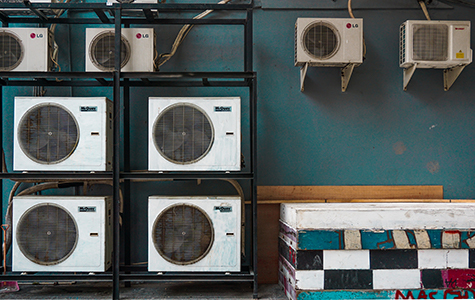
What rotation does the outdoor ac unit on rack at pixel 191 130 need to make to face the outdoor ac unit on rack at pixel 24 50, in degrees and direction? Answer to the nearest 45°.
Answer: approximately 90° to its right

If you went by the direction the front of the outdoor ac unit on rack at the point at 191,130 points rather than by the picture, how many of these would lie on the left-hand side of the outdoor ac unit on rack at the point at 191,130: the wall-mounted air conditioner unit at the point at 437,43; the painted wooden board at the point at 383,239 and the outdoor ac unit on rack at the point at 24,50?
2

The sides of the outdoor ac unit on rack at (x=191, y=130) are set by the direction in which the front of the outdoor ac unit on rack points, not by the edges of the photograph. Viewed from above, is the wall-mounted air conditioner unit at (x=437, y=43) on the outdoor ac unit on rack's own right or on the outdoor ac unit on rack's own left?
on the outdoor ac unit on rack's own left

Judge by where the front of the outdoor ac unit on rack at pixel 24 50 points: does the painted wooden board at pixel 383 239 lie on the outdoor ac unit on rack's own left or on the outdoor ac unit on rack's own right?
on the outdoor ac unit on rack's own left

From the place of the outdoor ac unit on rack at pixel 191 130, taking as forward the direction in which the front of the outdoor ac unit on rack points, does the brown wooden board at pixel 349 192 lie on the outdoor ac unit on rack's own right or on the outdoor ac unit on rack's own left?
on the outdoor ac unit on rack's own left

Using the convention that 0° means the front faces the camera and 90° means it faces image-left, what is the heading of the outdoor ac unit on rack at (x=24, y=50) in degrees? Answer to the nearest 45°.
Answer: approximately 0°

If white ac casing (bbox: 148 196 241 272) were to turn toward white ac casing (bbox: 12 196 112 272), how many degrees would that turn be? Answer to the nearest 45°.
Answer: approximately 90° to its right
